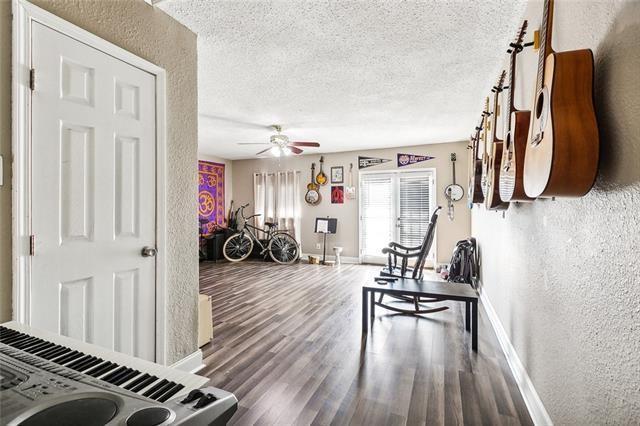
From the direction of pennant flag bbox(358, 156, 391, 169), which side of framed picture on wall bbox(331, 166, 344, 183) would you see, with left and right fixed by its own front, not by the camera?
left

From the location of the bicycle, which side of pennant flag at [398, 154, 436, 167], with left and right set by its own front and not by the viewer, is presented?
right

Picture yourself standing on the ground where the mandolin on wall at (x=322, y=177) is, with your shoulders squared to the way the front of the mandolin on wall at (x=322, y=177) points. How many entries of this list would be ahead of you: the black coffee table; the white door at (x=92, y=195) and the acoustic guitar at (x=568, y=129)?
3

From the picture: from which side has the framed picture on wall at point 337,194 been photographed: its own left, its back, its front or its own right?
front

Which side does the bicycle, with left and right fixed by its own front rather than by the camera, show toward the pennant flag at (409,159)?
back

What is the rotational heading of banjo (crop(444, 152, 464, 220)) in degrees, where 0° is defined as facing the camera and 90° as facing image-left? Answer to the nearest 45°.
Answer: approximately 0°

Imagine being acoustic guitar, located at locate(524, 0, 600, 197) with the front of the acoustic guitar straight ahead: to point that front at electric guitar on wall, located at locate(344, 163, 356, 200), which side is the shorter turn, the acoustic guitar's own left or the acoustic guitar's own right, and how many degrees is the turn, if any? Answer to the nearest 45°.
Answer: approximately 45° to the acoustic guitar's own right

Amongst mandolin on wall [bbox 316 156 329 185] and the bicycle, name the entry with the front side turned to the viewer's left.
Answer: the bicycle

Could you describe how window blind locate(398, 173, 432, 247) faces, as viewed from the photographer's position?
facing the viewer

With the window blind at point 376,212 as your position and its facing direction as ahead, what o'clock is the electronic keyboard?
The electronic keyboard is roughly at 12 o'clock from the window blind.

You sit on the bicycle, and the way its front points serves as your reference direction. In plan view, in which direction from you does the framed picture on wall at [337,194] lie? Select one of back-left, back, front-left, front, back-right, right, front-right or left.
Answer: back

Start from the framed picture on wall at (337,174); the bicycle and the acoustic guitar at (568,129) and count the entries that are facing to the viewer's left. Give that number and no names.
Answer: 2

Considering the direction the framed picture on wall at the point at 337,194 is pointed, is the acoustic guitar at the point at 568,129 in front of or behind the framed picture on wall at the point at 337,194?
in front

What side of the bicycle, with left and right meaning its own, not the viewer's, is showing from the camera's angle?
left

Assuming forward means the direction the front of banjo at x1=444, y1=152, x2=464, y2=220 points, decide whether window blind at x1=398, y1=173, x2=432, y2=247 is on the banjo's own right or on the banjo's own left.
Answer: on the banjo's own right

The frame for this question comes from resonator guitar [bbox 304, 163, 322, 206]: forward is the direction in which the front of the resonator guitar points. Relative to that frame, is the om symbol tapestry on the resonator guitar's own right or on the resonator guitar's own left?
on the resonator guitar's own right

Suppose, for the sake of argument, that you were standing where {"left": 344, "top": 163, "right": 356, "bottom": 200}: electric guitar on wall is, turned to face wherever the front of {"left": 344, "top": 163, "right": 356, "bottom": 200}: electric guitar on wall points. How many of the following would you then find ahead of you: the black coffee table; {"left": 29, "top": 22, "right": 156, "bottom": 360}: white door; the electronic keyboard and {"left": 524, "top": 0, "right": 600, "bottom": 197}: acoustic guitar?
4
